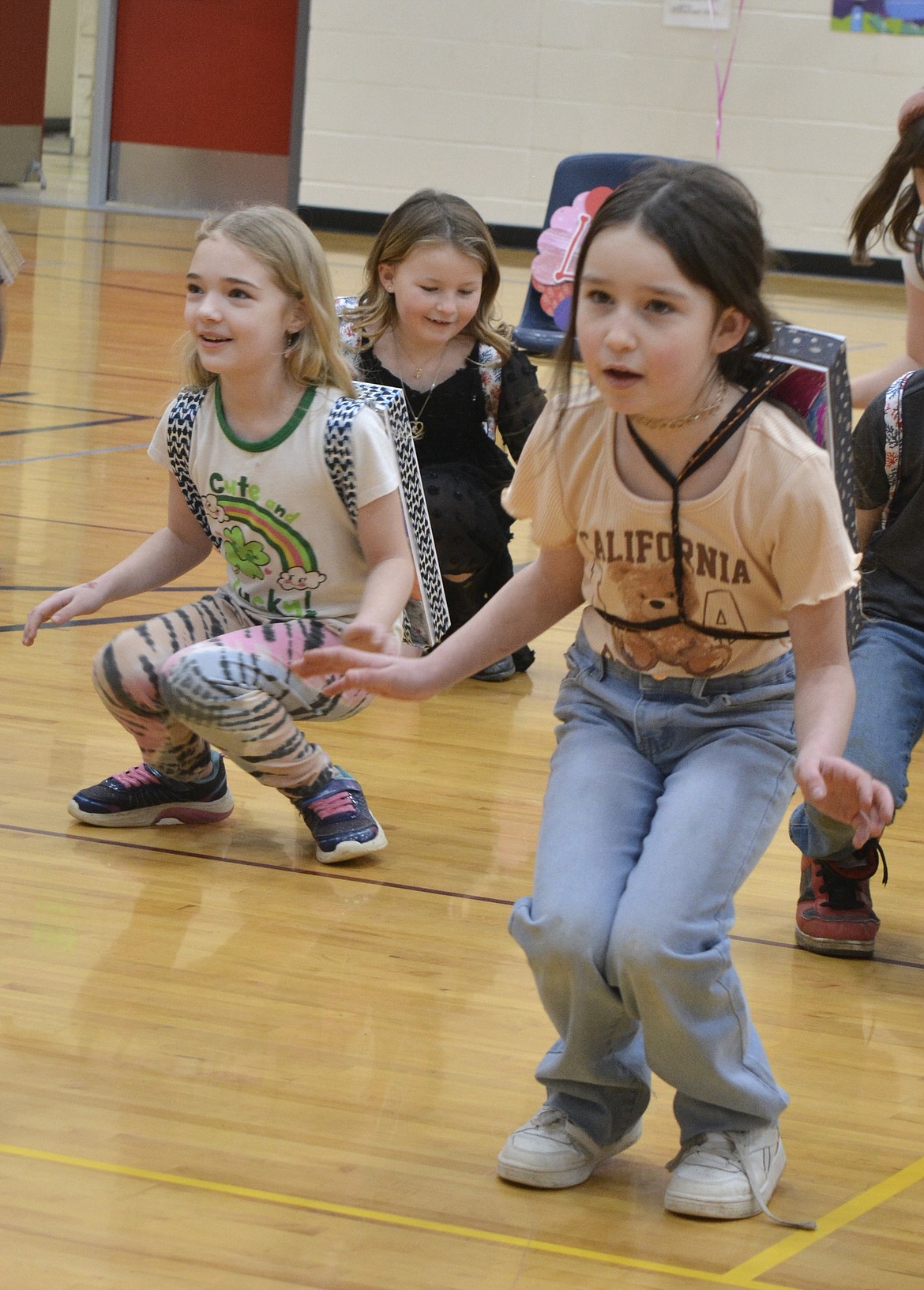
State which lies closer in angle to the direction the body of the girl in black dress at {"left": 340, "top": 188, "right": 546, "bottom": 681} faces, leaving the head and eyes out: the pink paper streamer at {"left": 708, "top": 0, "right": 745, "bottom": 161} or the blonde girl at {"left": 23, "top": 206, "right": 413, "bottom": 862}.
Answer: the blonde girl

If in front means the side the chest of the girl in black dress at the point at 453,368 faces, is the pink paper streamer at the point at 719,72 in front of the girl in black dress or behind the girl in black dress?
behind

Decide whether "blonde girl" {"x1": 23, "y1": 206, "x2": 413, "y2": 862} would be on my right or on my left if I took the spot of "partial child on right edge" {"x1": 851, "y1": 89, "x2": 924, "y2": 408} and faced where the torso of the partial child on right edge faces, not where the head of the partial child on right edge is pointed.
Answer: on my right

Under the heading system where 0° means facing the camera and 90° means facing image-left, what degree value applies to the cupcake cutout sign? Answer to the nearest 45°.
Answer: approximately 0°

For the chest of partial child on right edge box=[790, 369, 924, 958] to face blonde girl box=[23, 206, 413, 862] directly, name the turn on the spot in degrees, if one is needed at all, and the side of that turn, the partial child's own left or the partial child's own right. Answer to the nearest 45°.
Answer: approximately 90° to the partial child's own right
